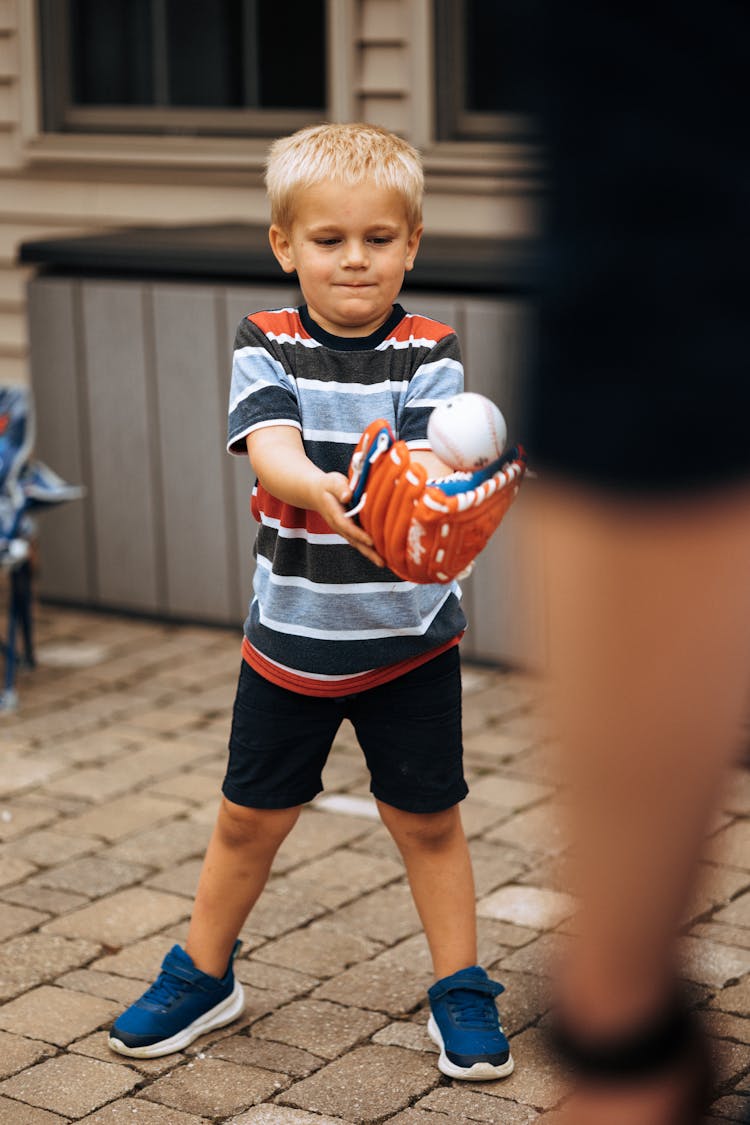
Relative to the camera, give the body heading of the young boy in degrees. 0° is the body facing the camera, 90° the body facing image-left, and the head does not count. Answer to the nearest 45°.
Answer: approximately 0°
